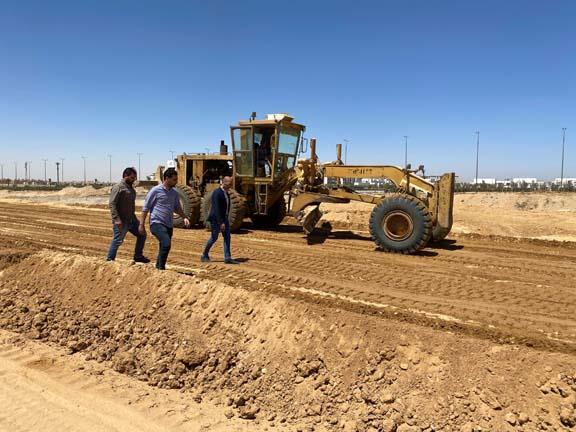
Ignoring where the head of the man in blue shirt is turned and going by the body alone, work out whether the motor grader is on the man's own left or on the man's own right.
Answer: on the man's own left

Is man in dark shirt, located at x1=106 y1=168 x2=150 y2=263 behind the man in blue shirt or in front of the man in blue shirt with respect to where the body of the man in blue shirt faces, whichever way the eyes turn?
behind

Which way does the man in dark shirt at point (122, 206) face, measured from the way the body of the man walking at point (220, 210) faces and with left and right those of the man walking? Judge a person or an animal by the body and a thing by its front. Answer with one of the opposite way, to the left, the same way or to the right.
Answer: the same way

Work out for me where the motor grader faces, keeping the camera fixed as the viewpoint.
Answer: facing the viewer and to the right of the viewer

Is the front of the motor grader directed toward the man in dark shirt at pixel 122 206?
no

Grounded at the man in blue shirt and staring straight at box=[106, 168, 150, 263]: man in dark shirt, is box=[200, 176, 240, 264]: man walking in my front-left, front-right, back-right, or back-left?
back-right

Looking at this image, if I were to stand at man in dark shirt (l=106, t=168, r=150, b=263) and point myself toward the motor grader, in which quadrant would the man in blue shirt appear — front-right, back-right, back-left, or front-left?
front-right
